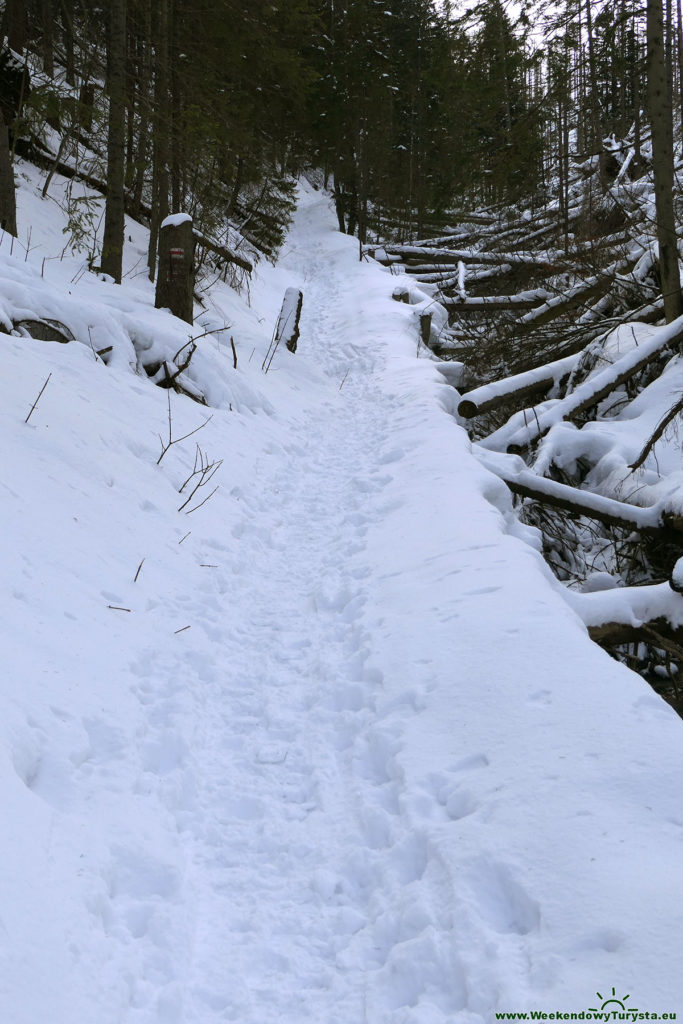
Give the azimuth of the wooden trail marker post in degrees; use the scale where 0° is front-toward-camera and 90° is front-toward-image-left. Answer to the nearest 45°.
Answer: approximately 0°

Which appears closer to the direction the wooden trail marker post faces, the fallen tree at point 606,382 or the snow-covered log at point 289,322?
the fallen tree

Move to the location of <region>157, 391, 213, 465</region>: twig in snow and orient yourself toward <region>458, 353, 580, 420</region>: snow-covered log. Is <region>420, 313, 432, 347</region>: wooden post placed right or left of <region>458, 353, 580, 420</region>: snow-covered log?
left

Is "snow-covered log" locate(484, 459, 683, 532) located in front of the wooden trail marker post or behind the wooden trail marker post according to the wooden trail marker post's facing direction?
in front

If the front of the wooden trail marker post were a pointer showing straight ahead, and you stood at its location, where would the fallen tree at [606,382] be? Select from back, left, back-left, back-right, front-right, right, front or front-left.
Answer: front-left

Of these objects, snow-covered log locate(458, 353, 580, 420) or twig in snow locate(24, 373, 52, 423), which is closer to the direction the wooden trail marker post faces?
the twig in snow

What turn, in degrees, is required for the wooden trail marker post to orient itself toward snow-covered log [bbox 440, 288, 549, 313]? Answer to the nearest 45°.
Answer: approximately 135° to its left

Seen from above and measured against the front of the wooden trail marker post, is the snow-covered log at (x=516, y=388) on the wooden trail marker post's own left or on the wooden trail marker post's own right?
on the wooden trail marker post's own left

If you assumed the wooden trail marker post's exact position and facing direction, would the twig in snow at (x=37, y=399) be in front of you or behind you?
in front

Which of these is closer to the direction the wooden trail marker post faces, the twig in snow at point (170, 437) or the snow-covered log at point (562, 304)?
the twig in snow

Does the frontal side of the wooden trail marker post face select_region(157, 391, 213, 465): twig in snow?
yes
